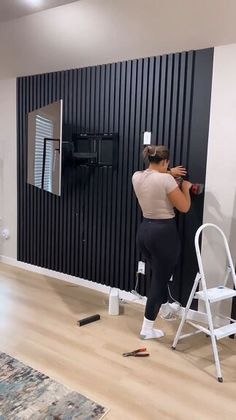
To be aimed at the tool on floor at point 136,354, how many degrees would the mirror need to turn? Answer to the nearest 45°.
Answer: approximately 90° to its left

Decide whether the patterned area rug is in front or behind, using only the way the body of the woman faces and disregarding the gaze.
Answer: behind

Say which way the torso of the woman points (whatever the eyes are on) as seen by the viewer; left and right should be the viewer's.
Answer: facing away from the viewer and to the right of the viewer

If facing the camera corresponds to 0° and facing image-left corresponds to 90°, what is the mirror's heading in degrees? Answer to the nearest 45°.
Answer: approximately 45°

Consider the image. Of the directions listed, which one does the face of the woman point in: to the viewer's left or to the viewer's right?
to the viewer's right

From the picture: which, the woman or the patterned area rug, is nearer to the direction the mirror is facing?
the patterned area rug

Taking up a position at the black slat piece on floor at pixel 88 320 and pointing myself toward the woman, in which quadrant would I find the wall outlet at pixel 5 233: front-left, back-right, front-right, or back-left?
back-left

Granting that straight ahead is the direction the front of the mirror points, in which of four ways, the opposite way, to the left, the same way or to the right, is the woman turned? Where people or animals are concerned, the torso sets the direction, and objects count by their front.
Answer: the opposite way

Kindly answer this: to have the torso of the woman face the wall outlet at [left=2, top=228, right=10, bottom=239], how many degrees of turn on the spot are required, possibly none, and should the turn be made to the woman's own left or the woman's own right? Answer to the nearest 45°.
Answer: approximately 90° to the woman's own left
